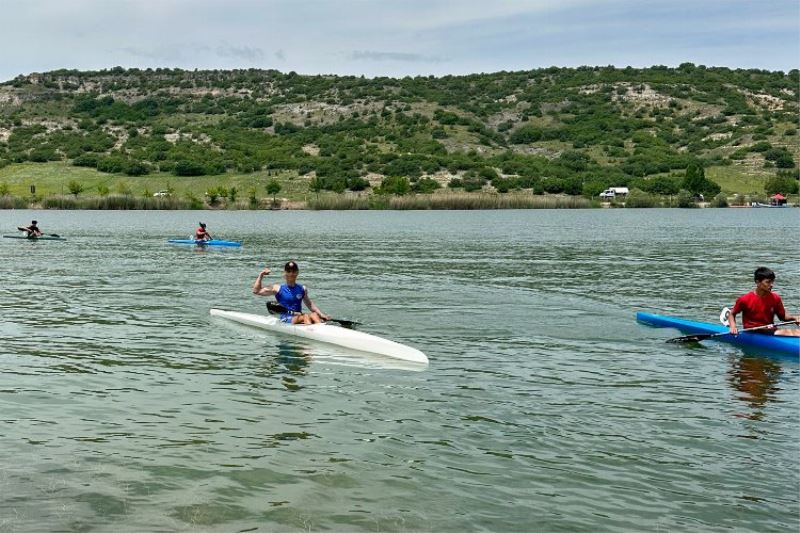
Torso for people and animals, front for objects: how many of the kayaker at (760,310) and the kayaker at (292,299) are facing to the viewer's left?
0

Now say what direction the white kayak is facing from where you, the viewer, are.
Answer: facing the viewer and to the right of the viewer

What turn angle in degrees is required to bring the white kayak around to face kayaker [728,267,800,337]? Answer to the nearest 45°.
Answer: approximately 45° to its left

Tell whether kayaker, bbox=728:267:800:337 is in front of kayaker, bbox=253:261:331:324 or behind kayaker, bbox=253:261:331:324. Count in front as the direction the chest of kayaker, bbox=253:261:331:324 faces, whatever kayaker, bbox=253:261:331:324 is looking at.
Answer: in front

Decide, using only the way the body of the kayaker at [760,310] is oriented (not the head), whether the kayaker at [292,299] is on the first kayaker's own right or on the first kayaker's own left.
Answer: on the first kayaker's own right

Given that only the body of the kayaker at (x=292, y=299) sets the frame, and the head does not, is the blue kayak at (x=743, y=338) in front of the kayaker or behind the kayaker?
in front

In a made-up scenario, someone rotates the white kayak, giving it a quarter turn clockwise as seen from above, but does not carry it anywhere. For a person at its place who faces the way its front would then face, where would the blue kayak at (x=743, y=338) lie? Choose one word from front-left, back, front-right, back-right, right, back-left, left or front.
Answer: back-left

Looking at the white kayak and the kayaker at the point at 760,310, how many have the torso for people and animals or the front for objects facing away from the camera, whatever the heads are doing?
0

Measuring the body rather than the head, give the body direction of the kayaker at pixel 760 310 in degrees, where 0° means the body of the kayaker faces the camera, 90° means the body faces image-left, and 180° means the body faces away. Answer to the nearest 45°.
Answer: approximately 315°
